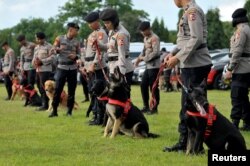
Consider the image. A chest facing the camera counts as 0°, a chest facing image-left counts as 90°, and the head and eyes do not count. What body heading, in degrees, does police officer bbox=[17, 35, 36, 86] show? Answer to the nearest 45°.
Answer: approximately 45°

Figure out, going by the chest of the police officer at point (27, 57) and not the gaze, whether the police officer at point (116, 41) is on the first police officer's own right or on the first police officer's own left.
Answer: on the first police officer's own left

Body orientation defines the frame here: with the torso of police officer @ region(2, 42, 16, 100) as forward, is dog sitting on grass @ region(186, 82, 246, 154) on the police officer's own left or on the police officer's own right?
on the police officer's own left

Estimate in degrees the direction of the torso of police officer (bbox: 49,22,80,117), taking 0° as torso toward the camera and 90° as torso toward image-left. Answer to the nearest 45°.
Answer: approximately 0°

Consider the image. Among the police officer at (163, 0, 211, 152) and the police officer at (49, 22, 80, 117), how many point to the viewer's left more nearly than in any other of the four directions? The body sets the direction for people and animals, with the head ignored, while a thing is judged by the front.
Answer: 1

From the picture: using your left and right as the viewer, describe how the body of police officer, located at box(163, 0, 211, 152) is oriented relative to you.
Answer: facing to the left of the viewer

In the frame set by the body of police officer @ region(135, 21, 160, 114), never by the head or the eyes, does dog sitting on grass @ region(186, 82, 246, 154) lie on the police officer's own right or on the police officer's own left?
on the police officer's own left

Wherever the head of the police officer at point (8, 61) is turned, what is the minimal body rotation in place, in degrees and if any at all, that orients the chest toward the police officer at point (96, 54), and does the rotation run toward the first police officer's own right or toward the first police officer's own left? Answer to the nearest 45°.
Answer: approximately 90° to the first police officer's own left

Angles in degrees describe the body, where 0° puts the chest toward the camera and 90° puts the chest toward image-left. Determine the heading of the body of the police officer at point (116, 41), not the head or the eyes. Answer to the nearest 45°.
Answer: approximately 45°
